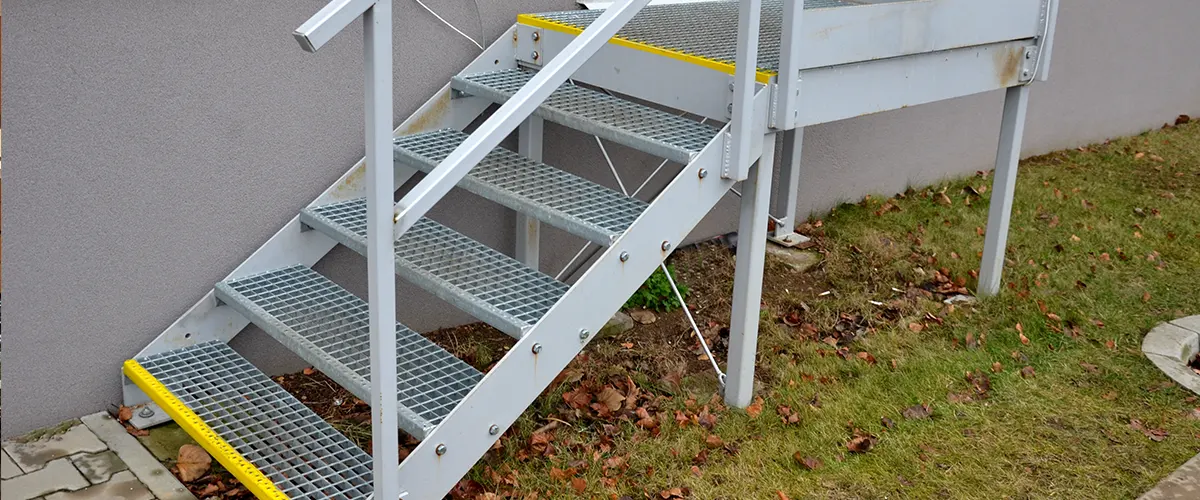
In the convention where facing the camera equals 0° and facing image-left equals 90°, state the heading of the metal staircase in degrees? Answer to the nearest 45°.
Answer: approximately 45°

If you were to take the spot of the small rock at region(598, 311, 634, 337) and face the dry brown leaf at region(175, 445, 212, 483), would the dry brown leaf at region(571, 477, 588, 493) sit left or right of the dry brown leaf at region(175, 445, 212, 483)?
left

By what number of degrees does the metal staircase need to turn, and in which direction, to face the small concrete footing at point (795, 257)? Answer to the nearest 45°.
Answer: approximately 180°

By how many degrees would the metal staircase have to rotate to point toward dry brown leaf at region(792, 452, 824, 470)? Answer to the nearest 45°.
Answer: approximately 135° to its left

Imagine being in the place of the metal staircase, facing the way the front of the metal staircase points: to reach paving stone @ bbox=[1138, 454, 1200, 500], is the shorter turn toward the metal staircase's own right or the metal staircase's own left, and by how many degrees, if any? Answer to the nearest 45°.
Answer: approximately 135° to the metal staircase's own left

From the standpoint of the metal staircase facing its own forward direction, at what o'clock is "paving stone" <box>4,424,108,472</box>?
The paving stone is roughly at 1 o'clock from the metal staircase.

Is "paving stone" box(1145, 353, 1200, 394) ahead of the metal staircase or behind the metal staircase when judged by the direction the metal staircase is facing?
behind

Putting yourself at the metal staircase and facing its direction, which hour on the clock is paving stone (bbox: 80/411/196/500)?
The paving stone is roughly at 1 o'clock from the metal staircase.

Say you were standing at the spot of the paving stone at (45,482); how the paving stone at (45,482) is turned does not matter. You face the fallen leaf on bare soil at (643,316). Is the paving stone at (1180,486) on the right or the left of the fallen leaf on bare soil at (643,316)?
right
